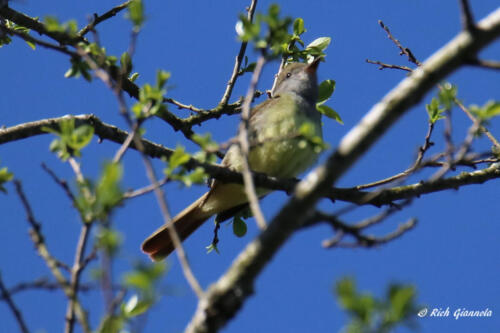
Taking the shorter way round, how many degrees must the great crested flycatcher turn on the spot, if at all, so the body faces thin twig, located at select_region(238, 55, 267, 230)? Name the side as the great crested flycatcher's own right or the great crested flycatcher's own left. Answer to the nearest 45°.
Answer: approximately 45° to the great crested flycatcher's own right

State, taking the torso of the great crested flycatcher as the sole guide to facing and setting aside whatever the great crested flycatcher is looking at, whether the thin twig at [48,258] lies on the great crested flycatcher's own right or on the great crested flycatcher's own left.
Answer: on the great crested flycatcher's own right

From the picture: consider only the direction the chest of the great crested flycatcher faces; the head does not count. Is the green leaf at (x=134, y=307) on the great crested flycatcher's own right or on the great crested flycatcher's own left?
on the great crested flycatcher's own right

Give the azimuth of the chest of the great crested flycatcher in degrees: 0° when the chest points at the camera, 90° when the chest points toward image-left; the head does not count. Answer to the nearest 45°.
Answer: approximately 315°

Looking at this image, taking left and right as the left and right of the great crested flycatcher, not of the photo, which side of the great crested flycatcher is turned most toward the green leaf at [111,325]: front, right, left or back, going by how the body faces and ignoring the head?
right

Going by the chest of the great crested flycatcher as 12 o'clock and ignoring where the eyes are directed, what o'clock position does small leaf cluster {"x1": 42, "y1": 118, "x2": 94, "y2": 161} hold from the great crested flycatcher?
The small leaf cluster is roughly at 4 o'clock from the great crested flycatcher.
